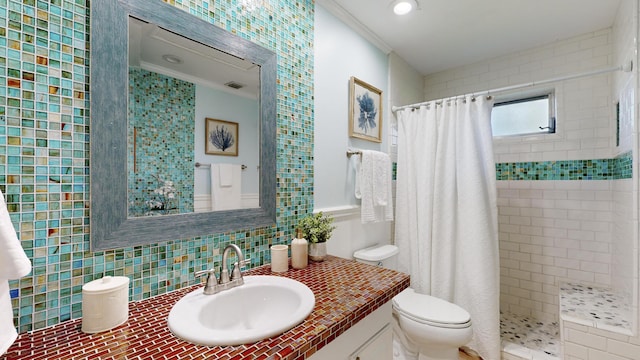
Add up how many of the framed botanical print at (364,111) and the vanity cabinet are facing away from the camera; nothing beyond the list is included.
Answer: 0

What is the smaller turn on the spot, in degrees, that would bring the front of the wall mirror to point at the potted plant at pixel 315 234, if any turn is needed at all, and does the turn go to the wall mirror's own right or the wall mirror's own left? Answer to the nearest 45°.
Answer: approximately 45° to the wall mirror's own left

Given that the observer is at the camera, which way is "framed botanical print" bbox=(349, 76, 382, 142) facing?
facing the viewer and to the right of the viewer

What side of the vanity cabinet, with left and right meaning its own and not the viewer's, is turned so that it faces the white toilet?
left

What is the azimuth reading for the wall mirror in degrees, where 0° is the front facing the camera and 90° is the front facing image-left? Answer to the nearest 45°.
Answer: approximately 315°

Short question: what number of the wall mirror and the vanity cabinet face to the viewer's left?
0
